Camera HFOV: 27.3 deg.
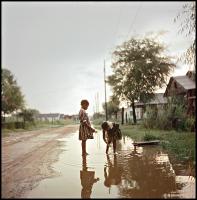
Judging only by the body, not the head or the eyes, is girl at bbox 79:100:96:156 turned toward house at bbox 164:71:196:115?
no

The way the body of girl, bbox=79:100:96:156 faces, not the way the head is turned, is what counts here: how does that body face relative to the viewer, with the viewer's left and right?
facing to the right of the viewer
